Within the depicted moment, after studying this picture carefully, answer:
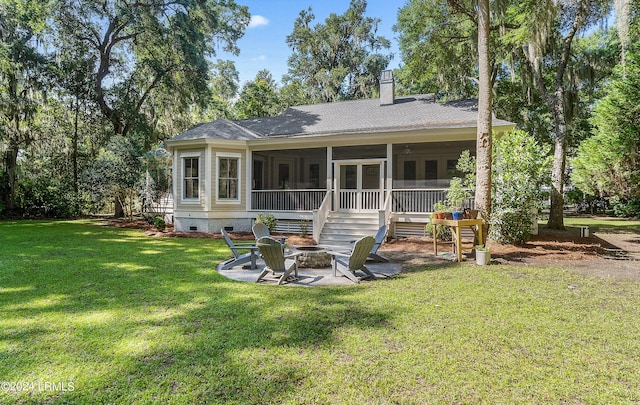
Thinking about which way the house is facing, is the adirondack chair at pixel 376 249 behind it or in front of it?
in front

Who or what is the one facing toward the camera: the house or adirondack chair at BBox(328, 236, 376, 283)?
the house

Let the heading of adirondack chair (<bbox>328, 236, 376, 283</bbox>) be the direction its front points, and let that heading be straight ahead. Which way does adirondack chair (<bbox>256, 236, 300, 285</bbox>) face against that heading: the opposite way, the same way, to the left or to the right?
to the right

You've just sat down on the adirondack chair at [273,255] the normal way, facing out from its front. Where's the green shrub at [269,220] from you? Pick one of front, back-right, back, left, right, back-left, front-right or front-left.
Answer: front-left

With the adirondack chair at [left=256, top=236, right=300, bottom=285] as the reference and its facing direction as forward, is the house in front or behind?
in front

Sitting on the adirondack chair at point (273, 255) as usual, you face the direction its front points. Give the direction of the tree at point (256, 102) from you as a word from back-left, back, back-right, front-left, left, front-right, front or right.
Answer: front-left

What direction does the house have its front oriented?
toward the camera

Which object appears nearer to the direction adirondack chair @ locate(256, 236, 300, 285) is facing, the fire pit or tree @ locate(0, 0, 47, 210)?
the fire pit

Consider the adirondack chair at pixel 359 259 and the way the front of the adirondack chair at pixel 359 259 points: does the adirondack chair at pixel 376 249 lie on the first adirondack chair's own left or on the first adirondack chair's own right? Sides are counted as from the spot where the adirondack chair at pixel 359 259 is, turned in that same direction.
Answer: on the first adirondack chair's own right

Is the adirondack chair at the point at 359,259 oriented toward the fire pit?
yes

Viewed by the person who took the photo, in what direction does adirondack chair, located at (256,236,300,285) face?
facing away from the viewer and to the right of the viewer

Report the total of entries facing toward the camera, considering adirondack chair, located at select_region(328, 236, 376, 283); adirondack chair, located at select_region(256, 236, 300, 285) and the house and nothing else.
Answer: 1

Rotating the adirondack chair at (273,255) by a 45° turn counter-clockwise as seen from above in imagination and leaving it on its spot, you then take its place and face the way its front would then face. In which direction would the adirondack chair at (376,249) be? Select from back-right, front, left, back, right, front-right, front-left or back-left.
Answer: front-right

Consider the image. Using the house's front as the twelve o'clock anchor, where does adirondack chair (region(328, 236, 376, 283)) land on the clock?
The adirondack chair is roughly at 12 o'clock from the house.

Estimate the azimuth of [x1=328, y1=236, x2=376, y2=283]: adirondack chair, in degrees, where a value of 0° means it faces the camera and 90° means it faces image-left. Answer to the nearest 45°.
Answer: approximately 135°

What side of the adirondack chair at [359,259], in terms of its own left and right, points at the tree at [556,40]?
right

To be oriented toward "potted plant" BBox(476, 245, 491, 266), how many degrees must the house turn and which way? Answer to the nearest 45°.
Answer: approximately 45° to its left

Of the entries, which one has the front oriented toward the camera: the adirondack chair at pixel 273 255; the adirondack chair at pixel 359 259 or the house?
the house

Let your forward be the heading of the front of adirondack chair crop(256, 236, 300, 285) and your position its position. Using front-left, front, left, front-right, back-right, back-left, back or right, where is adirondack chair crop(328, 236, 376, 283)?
front-right
